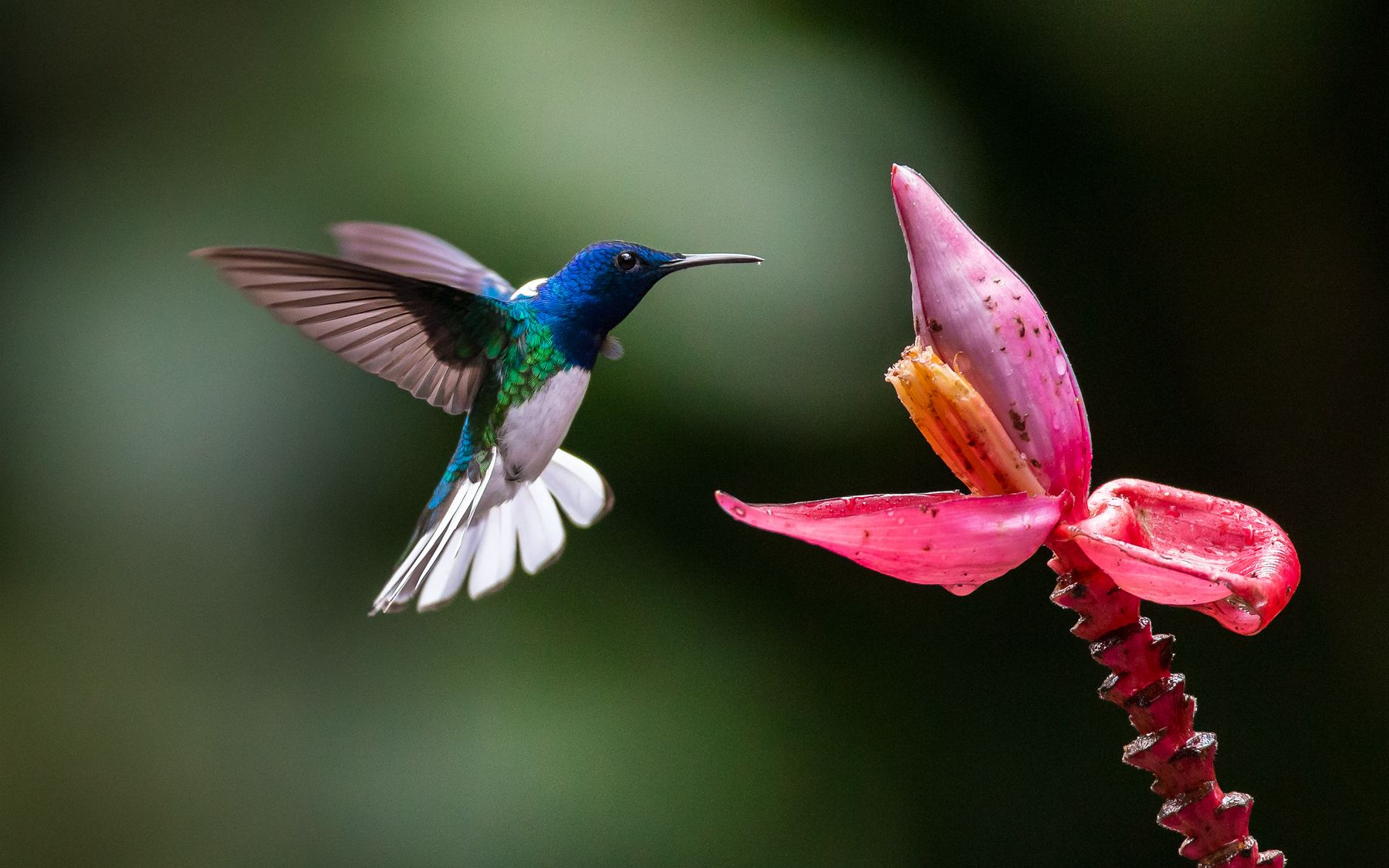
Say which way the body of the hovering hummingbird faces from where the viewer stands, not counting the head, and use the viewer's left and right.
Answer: facing to the right of the viewer
